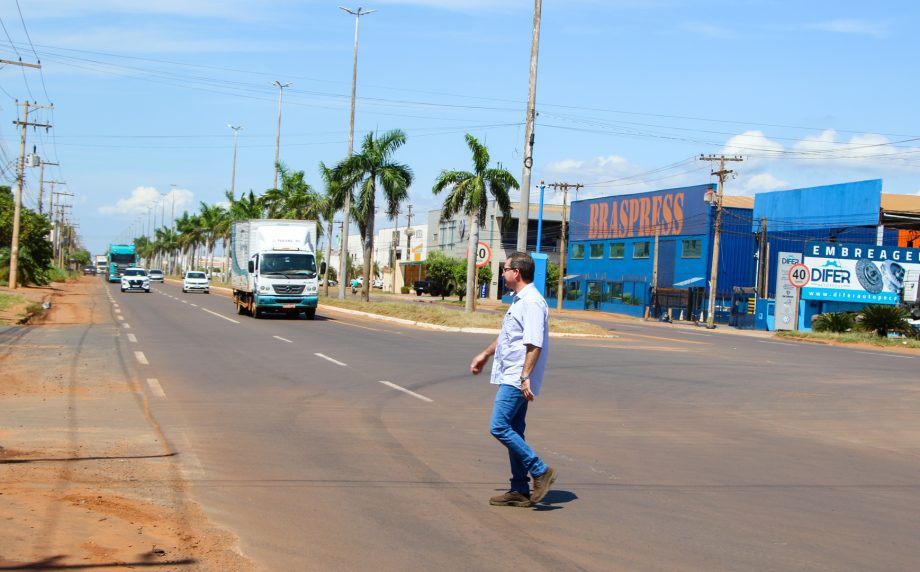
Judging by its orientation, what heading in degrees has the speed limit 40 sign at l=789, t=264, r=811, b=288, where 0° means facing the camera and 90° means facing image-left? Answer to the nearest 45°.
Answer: approximately 0°

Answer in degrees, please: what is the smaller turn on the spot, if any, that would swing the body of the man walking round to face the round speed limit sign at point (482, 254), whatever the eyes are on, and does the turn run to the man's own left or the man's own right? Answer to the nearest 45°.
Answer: approximately 90° to the man's own right

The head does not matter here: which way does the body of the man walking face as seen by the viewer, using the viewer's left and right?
facing to the left of the viewer

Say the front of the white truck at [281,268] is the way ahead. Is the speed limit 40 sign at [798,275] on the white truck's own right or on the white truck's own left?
on the white truck's own left

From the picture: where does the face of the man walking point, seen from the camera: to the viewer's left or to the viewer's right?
to the viewer's left

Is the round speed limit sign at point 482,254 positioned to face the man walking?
yes

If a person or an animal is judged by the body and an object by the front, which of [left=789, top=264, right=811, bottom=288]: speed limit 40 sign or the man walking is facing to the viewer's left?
the man walking

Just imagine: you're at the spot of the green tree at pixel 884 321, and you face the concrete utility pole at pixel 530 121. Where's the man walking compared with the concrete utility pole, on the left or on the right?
left

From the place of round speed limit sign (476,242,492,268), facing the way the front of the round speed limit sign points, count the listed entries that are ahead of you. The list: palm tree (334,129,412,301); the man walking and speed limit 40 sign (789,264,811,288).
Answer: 1

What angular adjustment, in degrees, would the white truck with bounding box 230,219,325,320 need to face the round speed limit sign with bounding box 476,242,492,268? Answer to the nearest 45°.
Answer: approximately 90° to its left

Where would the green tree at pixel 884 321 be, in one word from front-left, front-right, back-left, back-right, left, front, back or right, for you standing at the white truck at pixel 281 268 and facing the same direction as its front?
left

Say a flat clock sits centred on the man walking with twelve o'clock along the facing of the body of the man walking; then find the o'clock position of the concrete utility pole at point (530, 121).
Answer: The concrete utility pole is roughly at 3 o'clock from the man walking.
